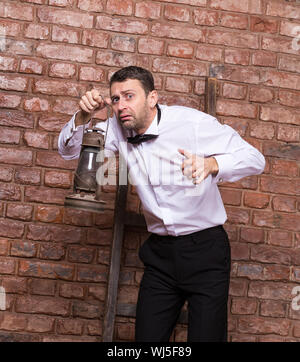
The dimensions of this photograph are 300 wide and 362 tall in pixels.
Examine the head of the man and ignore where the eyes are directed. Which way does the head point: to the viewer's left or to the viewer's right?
to the viewer's left

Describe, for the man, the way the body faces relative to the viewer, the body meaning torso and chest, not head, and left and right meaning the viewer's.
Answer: facing the viewer and to the left of the viewer
